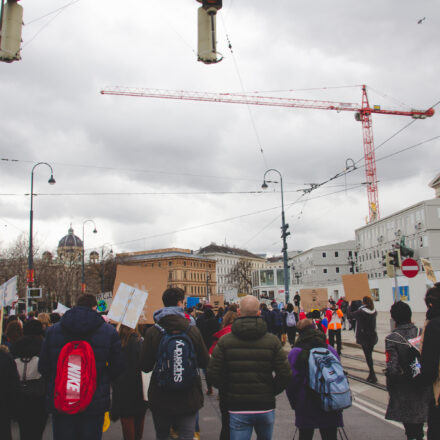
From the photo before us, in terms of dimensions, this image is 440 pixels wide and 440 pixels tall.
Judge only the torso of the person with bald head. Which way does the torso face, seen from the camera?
away from the camera

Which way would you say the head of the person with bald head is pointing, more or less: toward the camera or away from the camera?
away from the camera

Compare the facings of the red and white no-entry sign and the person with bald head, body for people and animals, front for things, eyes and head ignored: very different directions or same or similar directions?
very different directions

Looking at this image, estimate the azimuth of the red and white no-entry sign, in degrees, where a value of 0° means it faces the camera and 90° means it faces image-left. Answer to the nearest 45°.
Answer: approximately 0°

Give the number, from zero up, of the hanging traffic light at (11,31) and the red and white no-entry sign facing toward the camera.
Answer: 1

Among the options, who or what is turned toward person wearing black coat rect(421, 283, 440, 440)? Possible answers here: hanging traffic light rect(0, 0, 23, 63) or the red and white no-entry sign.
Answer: the red and white no-entry sign

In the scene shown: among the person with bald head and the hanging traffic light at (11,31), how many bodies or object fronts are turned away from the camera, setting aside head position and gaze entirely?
2

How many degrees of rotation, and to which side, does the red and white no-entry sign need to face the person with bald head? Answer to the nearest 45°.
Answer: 0° — it already faces them

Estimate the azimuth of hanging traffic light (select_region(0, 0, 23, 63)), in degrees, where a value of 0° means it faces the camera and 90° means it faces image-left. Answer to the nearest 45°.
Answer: approximately 180°

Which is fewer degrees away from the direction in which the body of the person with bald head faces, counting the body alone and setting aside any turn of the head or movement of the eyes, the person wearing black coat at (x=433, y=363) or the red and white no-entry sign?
the red and white no-entry sign
